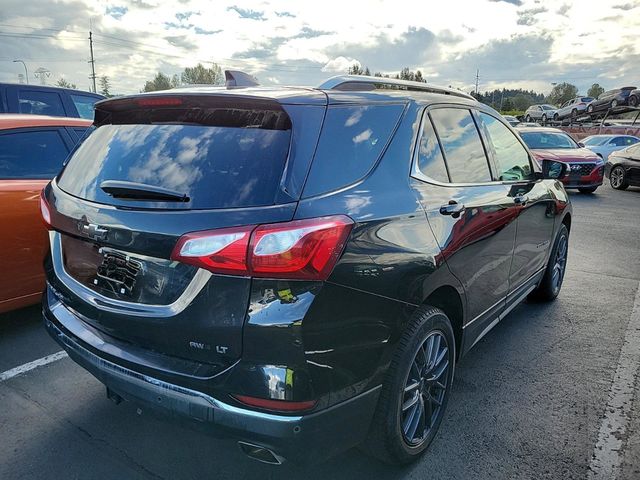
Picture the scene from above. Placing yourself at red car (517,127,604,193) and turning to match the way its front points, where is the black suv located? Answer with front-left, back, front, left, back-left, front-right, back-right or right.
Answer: front-right

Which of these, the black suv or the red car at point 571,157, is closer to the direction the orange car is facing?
the red car

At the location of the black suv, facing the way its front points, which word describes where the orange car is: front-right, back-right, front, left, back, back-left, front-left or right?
left

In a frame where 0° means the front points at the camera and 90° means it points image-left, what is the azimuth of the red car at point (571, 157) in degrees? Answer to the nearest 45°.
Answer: approximately 315°

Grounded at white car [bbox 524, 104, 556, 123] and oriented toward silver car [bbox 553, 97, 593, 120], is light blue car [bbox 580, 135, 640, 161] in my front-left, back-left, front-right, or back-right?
front-right

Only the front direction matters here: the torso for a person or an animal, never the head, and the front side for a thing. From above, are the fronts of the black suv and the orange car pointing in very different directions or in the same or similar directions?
same or similar directions

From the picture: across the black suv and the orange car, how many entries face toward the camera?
0

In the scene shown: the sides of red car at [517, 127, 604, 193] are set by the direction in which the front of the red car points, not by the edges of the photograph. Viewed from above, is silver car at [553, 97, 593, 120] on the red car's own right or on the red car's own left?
on the red car's own left

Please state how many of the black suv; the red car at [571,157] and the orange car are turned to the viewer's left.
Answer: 0

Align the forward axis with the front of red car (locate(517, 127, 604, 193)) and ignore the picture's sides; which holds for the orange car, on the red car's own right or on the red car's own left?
on the red car's own right

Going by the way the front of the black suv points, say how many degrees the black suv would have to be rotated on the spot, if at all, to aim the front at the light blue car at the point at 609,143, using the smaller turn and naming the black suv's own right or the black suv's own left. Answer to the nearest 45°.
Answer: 0° — it already faces it

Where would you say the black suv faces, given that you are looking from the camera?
facing away from the viewer and to the right of the viewer
